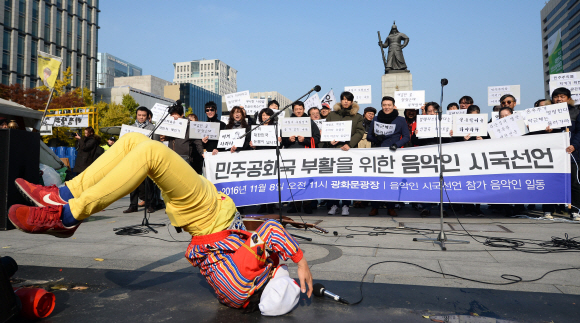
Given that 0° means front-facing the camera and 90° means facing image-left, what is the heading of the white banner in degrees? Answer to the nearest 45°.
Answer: approximately 0°

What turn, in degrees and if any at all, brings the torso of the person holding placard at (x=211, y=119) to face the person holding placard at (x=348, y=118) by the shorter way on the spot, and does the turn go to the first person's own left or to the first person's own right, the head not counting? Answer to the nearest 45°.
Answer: approximately 90° to the first person's own left

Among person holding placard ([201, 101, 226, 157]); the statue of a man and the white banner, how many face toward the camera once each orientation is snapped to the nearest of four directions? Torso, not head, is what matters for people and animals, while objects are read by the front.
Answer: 3

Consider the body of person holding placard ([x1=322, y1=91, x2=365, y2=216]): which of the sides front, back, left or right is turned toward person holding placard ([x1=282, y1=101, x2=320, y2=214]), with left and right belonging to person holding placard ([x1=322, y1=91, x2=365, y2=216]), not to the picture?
right

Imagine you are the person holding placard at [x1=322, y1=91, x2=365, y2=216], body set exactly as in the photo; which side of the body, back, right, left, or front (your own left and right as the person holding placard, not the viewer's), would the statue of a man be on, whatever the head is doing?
back

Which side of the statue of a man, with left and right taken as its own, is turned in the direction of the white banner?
front

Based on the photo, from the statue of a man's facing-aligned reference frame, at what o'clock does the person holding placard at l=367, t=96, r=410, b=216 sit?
The person holding placard is roughly at 12 o'clock from the statue of a man.

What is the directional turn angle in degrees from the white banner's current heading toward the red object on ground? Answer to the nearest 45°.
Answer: approximately 45° to its right

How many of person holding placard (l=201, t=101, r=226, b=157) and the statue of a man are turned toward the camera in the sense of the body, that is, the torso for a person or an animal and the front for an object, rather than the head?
2
